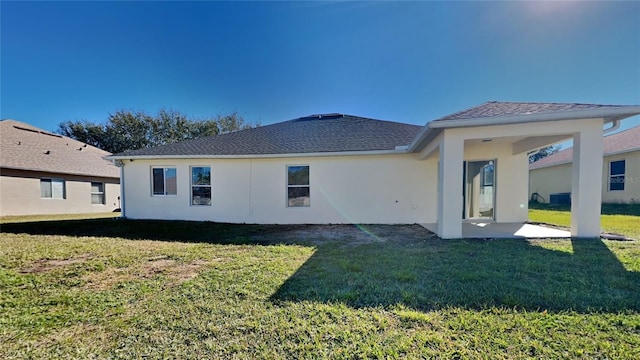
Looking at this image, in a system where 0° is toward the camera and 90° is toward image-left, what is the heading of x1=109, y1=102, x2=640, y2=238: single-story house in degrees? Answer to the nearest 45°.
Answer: approximately 180°

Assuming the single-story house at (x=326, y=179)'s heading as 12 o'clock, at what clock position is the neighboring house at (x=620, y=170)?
The neighboring house is roughly at 2 o'clock from the single-story house.

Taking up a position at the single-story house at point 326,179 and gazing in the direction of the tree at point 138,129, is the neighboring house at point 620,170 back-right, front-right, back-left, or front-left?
back-right

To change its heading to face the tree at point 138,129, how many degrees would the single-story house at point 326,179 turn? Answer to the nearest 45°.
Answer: approximately 45° to its left

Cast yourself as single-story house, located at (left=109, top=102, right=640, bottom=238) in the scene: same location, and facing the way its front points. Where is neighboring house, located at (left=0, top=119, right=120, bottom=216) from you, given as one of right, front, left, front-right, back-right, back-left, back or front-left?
left
